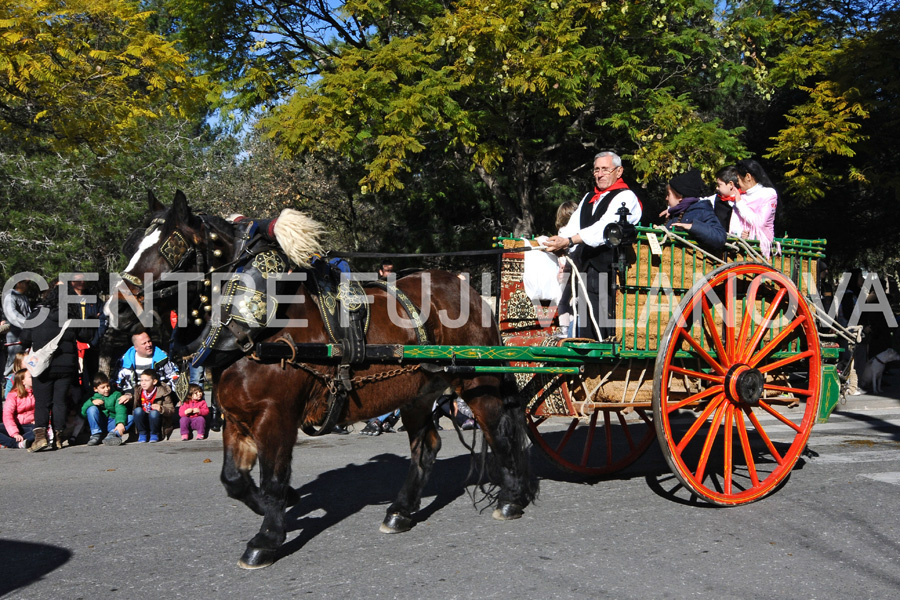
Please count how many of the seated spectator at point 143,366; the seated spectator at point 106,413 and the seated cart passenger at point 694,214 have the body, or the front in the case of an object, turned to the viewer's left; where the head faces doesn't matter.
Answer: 1

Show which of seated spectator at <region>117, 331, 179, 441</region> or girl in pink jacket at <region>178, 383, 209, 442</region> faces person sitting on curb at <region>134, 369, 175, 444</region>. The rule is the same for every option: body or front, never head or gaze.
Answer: the seated spectator

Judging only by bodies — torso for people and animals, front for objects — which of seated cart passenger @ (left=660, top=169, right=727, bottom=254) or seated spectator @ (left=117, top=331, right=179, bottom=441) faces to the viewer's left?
seated cart passenger @ (left=660, top=169, right=727, bottom=254)

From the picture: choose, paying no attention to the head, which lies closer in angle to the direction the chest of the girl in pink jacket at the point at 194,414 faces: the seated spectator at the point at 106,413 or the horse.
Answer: the horse

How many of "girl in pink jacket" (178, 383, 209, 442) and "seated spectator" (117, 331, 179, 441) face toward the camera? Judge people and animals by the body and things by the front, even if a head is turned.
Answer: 2

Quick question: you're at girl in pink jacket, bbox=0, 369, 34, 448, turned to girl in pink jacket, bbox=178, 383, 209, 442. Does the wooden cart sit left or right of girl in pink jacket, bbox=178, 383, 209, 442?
right

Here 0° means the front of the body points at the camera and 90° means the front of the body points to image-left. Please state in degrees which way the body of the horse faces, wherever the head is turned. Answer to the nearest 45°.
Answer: approximately 45°

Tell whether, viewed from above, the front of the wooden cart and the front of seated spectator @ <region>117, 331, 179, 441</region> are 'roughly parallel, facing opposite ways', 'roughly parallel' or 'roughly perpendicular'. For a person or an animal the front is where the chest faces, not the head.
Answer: roughly perpendicular

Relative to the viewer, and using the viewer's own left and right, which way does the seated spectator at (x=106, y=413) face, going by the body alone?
facing the viewer

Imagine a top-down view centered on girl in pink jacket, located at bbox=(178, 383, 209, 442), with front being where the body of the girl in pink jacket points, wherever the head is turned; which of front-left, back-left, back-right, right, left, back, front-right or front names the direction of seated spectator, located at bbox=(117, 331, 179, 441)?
back-right

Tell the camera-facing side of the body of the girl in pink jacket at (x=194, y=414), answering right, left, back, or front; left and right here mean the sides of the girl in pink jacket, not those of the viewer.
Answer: front

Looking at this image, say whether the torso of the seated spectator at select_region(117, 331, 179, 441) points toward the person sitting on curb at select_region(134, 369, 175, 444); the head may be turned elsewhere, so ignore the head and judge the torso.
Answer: yes

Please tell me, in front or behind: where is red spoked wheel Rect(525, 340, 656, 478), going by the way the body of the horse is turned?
behind
